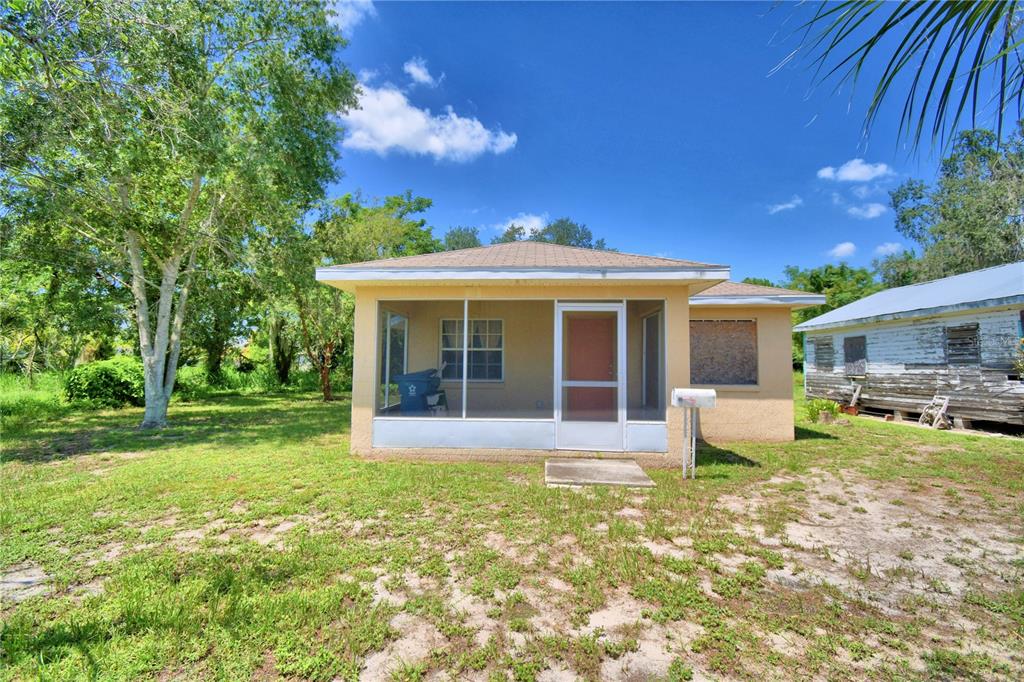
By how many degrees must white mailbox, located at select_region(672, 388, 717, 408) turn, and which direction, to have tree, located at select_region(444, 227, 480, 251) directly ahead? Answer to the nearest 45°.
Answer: approximately 45° to its right

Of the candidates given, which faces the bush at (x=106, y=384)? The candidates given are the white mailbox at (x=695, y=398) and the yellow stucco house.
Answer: the white mailbox

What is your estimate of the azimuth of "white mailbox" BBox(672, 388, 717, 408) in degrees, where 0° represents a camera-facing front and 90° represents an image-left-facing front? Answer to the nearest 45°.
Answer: approximately 90°

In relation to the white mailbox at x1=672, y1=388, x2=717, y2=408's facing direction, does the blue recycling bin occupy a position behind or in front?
in front

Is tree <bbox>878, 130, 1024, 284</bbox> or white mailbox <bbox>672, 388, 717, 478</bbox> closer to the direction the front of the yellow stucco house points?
the white mailbox

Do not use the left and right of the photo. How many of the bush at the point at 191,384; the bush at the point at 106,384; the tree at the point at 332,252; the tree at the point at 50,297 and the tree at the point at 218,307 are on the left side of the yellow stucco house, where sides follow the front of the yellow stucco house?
0

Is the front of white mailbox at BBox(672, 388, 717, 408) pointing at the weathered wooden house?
no

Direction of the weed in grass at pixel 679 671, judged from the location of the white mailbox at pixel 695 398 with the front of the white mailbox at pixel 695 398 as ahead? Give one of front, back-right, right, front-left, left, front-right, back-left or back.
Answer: left

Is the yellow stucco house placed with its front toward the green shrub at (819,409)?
no

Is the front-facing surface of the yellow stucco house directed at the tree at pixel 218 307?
no

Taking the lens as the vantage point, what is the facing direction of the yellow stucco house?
facing the viewer

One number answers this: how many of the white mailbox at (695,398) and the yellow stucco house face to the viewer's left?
1

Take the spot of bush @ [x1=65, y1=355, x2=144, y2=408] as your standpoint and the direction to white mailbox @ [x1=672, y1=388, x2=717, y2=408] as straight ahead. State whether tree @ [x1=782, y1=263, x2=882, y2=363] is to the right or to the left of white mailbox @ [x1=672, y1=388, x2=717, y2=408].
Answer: left

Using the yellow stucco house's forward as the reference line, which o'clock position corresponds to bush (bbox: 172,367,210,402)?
The bush is roughly at 4 o'clock from the yellow stucco house.

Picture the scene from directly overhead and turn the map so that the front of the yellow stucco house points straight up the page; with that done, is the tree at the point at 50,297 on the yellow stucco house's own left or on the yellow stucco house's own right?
on the yellow stucco house's own right

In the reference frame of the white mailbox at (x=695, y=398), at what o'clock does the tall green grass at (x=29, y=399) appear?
The tall green grass is roughly at 12 o'clock from the white mailbox.

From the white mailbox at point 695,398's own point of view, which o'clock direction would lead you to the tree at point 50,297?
The tree is roughly at 12 o'clock from the white mailbox.
